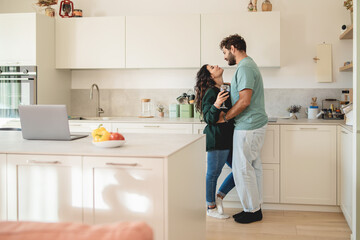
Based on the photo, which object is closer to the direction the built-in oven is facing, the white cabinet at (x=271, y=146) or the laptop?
the laptop

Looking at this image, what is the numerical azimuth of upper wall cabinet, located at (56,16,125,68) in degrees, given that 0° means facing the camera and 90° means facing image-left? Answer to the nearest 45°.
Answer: approximately 0°

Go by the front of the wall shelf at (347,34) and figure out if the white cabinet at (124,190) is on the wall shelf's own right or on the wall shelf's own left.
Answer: on the wall shelf's own left

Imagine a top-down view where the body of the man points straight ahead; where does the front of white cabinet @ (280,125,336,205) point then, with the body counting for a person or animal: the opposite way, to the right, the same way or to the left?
to the left

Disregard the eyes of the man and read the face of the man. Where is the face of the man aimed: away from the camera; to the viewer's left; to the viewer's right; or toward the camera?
to the viewer's left

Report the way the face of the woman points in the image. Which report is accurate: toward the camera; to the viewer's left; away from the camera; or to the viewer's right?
to the viewer's right

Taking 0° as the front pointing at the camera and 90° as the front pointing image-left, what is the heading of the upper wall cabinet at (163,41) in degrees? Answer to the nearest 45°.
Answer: approximately 0°
